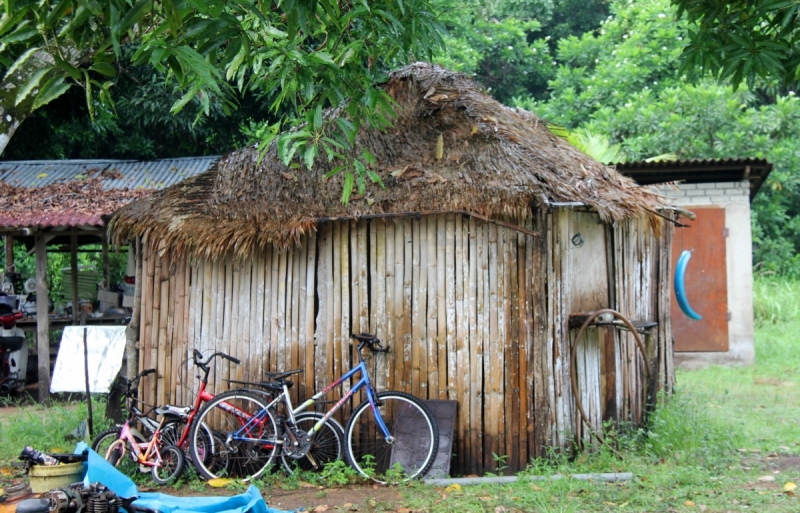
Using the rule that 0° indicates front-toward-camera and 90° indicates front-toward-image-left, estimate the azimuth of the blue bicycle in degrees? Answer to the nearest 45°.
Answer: approximately 270°

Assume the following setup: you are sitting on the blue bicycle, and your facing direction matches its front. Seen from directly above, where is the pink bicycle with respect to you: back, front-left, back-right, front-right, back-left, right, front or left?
back

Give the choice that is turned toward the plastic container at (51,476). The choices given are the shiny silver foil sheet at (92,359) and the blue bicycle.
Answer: the shiny silver foil sheet

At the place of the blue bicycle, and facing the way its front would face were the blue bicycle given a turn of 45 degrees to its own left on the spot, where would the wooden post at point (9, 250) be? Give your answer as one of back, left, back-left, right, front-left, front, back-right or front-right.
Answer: left

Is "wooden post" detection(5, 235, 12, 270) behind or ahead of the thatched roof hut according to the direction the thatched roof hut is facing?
behind

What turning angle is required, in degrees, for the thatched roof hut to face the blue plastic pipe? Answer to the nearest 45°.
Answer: approximately 90° to its left

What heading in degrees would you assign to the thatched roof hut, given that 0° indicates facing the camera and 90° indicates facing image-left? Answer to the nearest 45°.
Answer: approximately 315°
